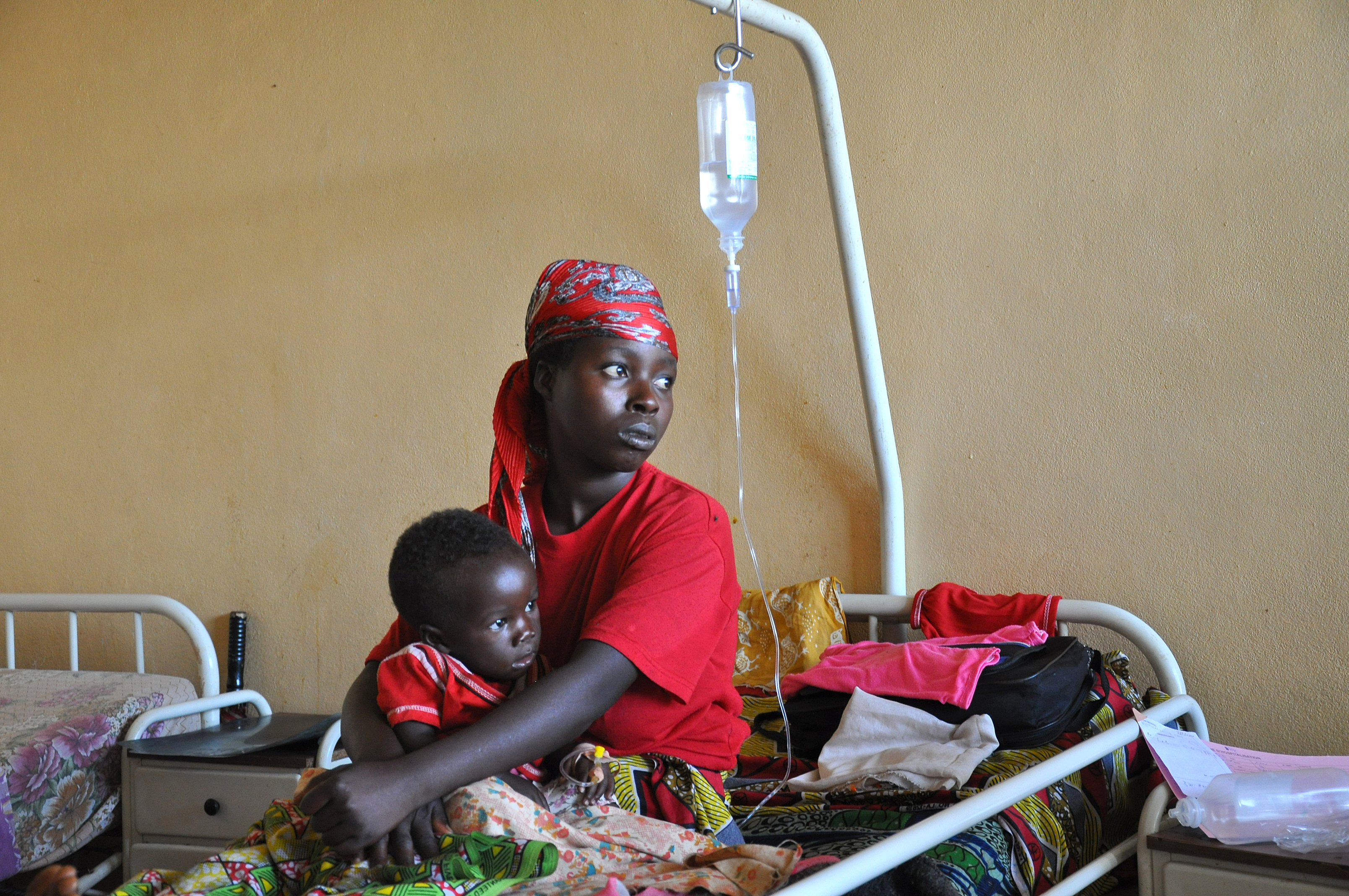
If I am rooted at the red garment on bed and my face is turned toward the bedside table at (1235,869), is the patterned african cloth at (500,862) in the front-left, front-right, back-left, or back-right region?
front-right

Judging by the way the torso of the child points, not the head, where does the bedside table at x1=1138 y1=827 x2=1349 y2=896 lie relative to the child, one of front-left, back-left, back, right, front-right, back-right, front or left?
front-left

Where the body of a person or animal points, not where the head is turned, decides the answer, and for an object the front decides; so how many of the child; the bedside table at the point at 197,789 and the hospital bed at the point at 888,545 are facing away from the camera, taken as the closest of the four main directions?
0

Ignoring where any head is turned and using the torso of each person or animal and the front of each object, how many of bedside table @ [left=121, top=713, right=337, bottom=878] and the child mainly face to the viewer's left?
0

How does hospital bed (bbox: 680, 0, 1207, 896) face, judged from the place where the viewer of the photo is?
facing the viewer and to the left of the viewer

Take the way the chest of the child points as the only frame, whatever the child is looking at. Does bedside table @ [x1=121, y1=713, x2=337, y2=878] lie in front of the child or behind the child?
behind

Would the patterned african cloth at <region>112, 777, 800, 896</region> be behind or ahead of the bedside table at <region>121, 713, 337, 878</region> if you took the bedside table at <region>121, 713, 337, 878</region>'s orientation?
ahead

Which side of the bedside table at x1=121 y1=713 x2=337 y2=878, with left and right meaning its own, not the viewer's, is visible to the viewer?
front

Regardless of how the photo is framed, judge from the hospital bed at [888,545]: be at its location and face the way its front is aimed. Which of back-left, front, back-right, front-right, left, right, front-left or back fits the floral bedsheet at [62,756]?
front-right

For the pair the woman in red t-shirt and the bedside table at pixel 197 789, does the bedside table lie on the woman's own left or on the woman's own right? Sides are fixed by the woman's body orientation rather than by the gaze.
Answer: on the woman's own right

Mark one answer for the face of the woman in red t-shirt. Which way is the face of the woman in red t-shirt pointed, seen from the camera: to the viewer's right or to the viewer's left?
to the viewer's right

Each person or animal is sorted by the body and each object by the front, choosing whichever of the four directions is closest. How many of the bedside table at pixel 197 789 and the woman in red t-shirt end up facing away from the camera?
0

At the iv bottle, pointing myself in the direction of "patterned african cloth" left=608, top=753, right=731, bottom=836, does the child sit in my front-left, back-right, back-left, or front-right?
front-right

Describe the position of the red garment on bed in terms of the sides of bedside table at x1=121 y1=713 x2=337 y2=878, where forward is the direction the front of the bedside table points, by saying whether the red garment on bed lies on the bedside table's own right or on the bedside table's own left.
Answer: on the bedside table's own left

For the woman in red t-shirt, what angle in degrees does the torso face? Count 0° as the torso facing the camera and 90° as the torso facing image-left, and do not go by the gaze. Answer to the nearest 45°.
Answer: approximately 45°
